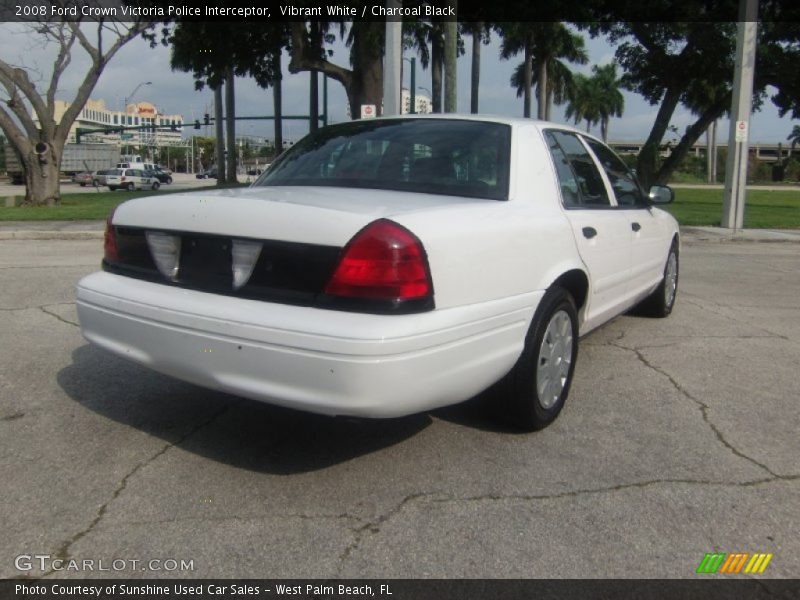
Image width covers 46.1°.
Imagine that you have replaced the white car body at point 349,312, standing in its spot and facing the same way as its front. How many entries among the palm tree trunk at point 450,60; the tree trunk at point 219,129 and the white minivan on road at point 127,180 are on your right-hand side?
0

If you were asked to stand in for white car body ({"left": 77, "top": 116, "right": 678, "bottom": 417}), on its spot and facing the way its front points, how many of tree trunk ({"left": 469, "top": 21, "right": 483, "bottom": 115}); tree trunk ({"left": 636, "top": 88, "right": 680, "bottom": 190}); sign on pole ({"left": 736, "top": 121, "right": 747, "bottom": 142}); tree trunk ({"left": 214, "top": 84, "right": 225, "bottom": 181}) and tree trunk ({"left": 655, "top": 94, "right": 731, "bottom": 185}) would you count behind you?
0

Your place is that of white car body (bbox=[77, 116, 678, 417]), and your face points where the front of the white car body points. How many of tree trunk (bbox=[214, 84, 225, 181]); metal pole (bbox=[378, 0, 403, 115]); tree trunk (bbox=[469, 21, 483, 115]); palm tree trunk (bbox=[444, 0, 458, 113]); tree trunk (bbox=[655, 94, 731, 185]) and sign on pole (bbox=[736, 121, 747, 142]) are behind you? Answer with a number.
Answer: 0

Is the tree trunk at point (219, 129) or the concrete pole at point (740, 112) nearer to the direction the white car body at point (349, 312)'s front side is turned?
the concrete pole

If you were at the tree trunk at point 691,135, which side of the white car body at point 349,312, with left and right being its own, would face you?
front

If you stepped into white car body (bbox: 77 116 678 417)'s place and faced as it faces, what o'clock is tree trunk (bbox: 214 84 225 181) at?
The tree trunk is roughly at 10 o'clock from the white car body.

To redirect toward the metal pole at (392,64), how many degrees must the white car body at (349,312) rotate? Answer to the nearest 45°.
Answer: approximately 45° to its left

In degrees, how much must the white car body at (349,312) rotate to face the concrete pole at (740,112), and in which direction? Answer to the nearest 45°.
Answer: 0° — it already faces it

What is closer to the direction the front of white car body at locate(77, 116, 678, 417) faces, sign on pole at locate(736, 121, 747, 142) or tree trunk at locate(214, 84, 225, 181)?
the sign on pole

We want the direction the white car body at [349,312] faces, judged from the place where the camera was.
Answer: facing away from the viewer and to the right of the viewer

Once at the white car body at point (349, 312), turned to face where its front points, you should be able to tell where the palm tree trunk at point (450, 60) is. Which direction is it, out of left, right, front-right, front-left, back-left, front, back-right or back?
front-left

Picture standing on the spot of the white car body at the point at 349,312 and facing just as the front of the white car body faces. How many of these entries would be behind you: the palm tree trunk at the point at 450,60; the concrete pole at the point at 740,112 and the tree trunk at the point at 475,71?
0

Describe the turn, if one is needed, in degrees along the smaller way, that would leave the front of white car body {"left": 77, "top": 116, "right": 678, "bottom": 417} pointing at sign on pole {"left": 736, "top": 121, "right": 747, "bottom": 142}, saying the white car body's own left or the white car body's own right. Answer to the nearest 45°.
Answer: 0° — it already faces it

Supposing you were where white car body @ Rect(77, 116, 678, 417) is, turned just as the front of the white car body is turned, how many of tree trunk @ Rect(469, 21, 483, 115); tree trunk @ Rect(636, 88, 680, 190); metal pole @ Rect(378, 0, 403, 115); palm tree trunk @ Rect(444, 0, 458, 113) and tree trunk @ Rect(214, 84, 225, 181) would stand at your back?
0

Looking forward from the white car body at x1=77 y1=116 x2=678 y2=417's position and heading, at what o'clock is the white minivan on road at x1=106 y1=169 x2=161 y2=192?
The white minivan on road is roughly at 10 o'clock from the white car body.
